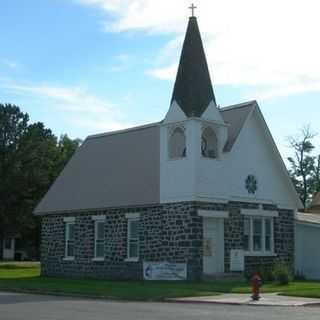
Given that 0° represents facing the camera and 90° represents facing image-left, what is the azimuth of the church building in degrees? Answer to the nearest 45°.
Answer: approximately 315°

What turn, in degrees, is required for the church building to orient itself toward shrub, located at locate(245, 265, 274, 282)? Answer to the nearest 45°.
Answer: approximately 45° to its left
